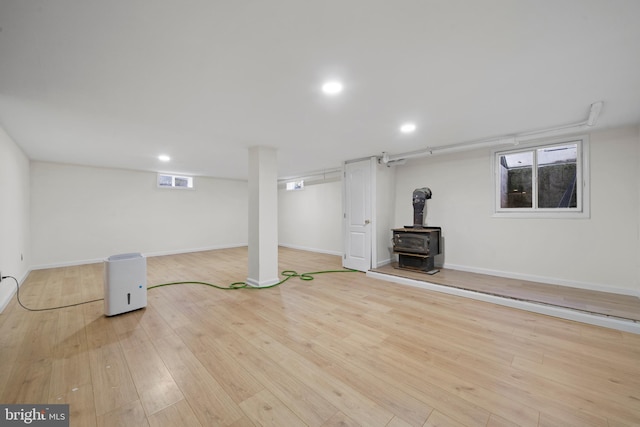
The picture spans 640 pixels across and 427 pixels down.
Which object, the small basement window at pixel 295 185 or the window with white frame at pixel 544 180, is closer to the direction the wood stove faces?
the small basement window

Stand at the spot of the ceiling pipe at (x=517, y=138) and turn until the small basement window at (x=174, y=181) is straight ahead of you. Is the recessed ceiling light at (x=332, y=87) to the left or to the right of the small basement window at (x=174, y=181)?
left

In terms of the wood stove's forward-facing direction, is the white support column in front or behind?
in front

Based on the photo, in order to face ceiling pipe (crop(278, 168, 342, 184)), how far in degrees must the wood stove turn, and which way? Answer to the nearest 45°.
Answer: approximately 90° to its right

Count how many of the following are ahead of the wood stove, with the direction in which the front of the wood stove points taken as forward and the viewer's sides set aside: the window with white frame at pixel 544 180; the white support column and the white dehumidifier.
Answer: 2

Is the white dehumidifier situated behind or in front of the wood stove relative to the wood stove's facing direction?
in front

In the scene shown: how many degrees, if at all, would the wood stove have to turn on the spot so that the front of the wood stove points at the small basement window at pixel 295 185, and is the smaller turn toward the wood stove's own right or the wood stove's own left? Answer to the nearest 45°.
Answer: approximately 90° to the wood stove's own right

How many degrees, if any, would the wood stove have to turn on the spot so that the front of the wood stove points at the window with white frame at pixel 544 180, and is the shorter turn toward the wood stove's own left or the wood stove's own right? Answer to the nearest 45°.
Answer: approximately 135° to the wood stove's own left

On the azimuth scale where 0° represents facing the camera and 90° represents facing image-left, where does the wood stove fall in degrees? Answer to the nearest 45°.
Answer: approximately 45°

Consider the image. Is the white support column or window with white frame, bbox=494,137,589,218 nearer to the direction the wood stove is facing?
the white support column

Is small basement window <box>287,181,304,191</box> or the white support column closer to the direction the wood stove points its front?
the white support column
